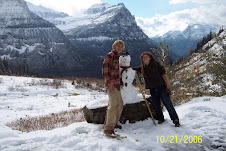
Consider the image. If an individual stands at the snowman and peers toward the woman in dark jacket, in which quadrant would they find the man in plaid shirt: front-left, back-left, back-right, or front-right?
back-right

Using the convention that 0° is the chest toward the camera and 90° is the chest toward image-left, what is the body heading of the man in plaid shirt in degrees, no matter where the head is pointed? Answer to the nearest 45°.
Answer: approximately 315°

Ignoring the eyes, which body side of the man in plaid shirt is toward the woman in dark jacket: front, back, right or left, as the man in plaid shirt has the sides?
left

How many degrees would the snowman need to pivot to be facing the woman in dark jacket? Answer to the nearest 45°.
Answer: approximately 90° to its left

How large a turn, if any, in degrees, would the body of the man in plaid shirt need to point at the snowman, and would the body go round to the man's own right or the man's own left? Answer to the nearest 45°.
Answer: approximately 90° to the man's own left

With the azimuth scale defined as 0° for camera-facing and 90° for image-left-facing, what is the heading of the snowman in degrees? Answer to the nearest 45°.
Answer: approximately 0°

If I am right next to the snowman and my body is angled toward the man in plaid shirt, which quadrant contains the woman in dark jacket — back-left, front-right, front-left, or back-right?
back-left

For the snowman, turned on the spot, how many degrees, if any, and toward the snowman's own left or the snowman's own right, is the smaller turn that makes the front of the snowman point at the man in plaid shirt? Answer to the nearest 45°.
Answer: approximately 45° to the snowman's own right
